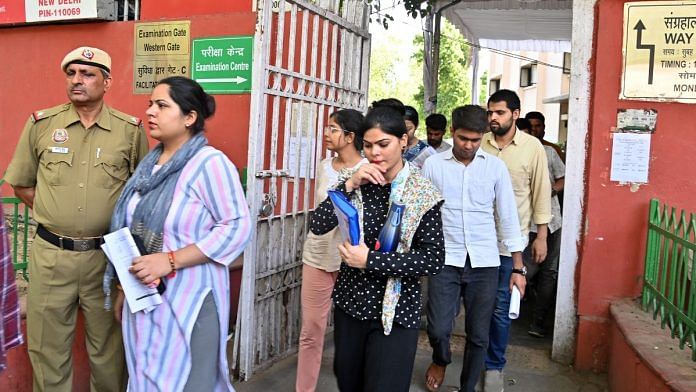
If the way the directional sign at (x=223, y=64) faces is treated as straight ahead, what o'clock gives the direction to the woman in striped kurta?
The woman in striped kurta is roughly at 12 o'clock from the directional sign.

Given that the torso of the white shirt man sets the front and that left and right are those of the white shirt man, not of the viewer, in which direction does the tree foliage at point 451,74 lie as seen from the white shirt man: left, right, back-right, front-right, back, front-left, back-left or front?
back

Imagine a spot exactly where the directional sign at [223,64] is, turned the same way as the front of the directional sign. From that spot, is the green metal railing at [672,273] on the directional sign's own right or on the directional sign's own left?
on the directional sign's own left

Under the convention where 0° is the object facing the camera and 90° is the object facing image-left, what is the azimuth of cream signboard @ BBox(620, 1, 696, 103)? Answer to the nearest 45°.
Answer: approximately 0°

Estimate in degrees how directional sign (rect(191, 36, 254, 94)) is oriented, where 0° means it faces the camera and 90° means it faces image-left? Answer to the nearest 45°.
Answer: approximately 0°
